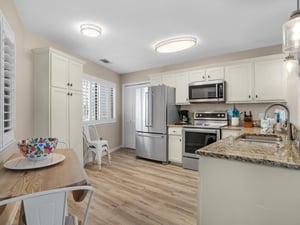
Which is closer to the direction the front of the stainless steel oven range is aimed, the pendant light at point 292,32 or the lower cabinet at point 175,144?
the pendant light

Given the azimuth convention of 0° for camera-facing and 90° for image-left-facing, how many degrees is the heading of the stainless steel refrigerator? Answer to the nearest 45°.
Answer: approximately 45°

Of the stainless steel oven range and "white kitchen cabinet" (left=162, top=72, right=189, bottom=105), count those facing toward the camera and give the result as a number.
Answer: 2

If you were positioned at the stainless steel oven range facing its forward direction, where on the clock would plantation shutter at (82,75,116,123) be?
The plantation shutter is roughly at 3 o'clock from the stainless steel oven range.

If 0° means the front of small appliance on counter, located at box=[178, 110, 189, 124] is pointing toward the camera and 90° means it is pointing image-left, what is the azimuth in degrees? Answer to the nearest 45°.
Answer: approximately 0°

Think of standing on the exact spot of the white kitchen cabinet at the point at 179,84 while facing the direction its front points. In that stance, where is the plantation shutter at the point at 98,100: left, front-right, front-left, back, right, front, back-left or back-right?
right

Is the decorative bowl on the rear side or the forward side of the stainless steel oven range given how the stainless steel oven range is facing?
on the forward side

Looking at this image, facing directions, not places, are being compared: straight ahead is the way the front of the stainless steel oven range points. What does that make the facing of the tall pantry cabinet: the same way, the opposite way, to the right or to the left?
to the left

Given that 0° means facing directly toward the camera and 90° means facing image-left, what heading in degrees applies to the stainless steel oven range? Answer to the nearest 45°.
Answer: approximately 0°

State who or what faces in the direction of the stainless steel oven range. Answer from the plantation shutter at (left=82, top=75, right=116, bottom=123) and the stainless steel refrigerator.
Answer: the plantation shutter
